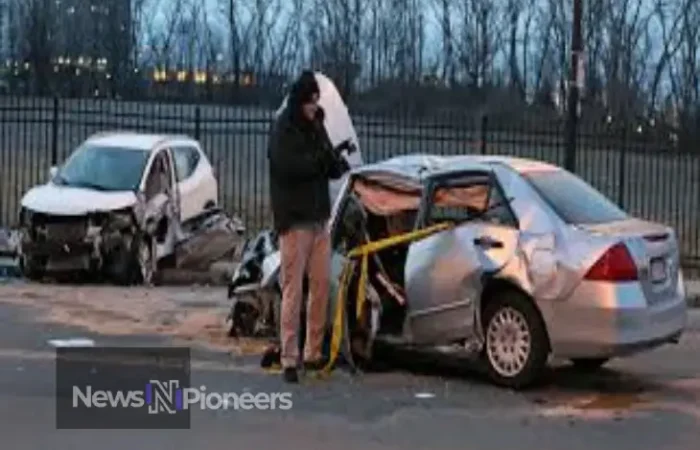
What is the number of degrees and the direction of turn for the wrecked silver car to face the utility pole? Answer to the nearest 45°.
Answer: approximately 45° to its right

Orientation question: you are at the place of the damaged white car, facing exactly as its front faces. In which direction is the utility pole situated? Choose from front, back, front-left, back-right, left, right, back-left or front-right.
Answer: back-left

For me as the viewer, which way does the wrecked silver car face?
facing away from the viewer and to the left of the viewer

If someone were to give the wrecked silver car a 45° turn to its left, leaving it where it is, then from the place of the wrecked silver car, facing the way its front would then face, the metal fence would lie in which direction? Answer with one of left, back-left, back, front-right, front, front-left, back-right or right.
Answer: right

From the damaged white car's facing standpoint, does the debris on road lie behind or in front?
in front

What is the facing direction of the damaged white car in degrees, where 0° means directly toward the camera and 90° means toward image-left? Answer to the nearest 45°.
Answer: approximately 45°

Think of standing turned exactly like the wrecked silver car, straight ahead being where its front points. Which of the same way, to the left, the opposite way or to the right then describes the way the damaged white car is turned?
to the left

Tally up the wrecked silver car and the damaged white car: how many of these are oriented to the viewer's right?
0

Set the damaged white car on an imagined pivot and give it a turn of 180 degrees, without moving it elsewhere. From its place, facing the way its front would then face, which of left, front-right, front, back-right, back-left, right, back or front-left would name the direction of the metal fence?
front

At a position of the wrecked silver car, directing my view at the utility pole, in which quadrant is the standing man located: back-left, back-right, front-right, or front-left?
back-left
